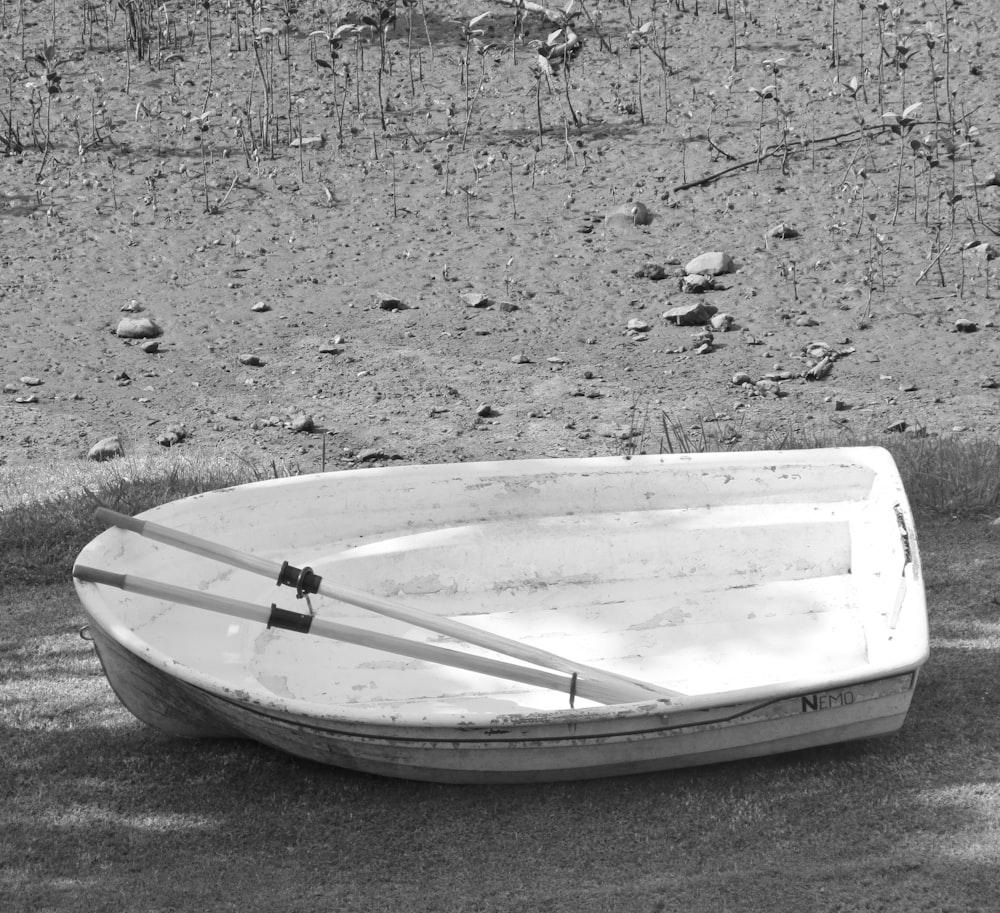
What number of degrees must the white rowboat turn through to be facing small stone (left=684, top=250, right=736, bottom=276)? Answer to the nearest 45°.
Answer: approximately 90° to its right

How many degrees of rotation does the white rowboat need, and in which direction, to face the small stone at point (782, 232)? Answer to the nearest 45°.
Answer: approximately 90° to its right

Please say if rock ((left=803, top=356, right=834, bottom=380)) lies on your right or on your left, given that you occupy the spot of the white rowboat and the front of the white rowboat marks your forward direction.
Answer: on your right

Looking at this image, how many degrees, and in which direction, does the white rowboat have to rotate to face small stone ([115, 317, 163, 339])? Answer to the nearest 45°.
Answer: approximately 45° to its right

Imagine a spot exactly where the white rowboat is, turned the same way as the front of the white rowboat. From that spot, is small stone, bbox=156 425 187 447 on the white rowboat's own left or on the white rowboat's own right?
on the white rowboat's own right

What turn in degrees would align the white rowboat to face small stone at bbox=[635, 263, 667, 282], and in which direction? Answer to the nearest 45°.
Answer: approximately 90° to its right

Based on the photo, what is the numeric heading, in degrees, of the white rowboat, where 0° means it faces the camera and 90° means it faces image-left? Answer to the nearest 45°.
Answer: approximately 90°

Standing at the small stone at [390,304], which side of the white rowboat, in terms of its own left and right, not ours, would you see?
right

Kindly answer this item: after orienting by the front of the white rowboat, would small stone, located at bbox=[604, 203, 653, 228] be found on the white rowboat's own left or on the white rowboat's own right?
on the white rowboat's own right

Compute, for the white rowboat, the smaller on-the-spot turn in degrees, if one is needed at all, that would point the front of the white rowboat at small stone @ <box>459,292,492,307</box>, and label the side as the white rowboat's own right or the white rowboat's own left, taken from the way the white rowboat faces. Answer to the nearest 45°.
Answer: approximately 90° to the white rowboat's own right
